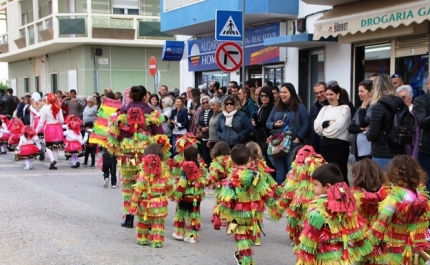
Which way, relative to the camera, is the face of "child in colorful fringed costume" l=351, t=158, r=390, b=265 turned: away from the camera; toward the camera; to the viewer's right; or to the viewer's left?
away from the camera

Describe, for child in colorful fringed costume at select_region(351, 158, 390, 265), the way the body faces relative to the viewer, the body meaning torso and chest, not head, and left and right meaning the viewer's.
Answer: facing away from the viewer

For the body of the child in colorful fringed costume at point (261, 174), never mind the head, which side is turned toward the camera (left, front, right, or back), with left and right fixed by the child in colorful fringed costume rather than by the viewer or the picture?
back

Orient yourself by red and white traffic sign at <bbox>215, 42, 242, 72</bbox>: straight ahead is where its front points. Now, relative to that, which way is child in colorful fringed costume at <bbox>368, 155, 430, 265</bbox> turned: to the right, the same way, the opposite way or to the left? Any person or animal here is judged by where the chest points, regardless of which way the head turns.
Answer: the opposite way

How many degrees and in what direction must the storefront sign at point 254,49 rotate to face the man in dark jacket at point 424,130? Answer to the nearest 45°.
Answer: approximately 45° to its left

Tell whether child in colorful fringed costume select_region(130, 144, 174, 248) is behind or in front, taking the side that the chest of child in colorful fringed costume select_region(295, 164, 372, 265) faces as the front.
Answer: in front

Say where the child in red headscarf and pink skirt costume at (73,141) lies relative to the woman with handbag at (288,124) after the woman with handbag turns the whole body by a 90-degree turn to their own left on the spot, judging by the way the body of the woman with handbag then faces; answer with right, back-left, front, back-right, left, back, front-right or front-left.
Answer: back

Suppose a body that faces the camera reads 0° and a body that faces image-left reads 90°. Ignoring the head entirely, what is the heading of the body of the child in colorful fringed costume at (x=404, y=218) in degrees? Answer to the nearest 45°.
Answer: approximately 180°

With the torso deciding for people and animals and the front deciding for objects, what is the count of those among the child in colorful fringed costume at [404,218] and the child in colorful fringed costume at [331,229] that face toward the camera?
0

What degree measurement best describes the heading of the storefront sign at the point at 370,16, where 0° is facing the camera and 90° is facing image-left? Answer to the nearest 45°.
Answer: approximately 45°

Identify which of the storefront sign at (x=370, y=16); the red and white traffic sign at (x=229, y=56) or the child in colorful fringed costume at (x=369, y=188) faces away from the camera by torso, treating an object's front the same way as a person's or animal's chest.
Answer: the child in colorful fringed costume

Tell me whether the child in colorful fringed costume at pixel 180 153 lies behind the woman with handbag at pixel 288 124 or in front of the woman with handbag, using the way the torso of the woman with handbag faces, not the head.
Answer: in front

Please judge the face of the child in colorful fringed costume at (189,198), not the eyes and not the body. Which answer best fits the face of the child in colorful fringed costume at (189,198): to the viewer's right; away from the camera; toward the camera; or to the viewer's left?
away from the camera

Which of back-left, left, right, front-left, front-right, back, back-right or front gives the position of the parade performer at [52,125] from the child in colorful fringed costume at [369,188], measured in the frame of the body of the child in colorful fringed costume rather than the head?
front-left

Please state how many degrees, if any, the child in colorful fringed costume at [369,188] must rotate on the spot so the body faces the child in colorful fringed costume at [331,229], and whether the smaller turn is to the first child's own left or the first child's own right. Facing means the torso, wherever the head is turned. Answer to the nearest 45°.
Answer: approximately 180°

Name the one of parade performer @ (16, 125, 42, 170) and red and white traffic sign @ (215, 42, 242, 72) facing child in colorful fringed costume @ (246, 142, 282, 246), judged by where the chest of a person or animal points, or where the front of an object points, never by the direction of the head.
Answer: the red and white traffic sign
